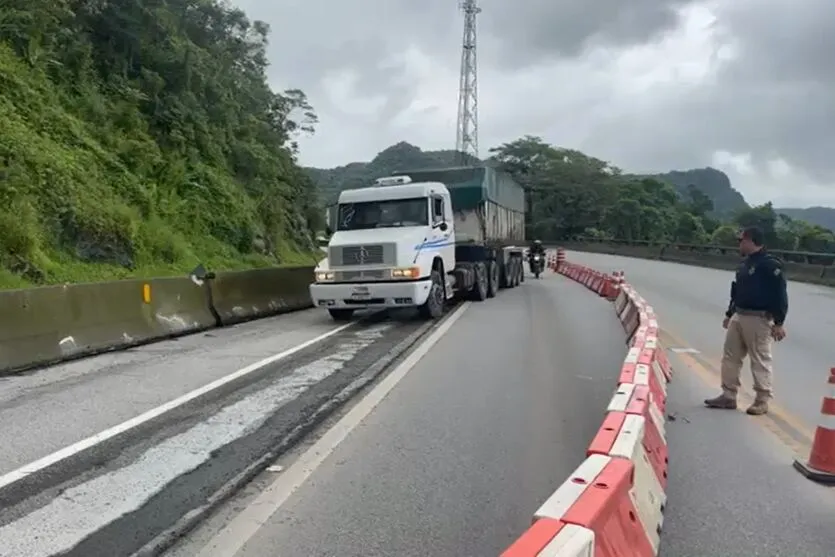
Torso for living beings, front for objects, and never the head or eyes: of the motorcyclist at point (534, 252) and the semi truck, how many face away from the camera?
0

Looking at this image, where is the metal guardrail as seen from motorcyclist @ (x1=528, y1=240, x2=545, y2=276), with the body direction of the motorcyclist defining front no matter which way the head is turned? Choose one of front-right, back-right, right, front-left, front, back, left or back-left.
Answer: left

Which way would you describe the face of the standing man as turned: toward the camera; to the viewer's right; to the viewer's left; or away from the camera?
to the viewer's left

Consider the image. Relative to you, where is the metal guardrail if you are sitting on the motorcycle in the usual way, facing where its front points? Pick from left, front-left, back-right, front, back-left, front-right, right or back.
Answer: left

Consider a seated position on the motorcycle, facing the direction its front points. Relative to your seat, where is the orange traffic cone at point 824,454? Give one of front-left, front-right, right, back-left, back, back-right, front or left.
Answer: front

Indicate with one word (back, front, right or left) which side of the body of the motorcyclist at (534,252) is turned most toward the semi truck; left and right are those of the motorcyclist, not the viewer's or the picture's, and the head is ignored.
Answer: front

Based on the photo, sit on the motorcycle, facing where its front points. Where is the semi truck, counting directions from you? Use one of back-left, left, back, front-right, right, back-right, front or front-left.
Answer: front

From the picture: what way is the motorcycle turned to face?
toward the camera

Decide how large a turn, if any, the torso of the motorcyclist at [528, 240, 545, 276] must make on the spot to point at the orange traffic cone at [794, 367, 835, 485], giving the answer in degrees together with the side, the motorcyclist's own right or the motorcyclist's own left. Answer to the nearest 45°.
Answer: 0° — they already face it

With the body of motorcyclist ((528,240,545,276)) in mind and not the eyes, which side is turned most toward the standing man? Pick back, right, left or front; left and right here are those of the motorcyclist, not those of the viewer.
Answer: front

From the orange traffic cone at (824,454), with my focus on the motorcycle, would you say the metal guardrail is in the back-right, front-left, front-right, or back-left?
front-right

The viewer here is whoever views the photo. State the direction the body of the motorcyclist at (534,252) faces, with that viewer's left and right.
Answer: facing the viewer

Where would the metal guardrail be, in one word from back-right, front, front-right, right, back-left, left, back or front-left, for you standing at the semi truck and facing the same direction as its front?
back

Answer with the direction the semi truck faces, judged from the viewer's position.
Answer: facing the viewer and to the left of the viewer

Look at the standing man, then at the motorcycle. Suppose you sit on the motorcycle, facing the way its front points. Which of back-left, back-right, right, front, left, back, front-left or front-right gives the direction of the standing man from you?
front

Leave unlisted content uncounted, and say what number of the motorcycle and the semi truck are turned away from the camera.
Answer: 0
